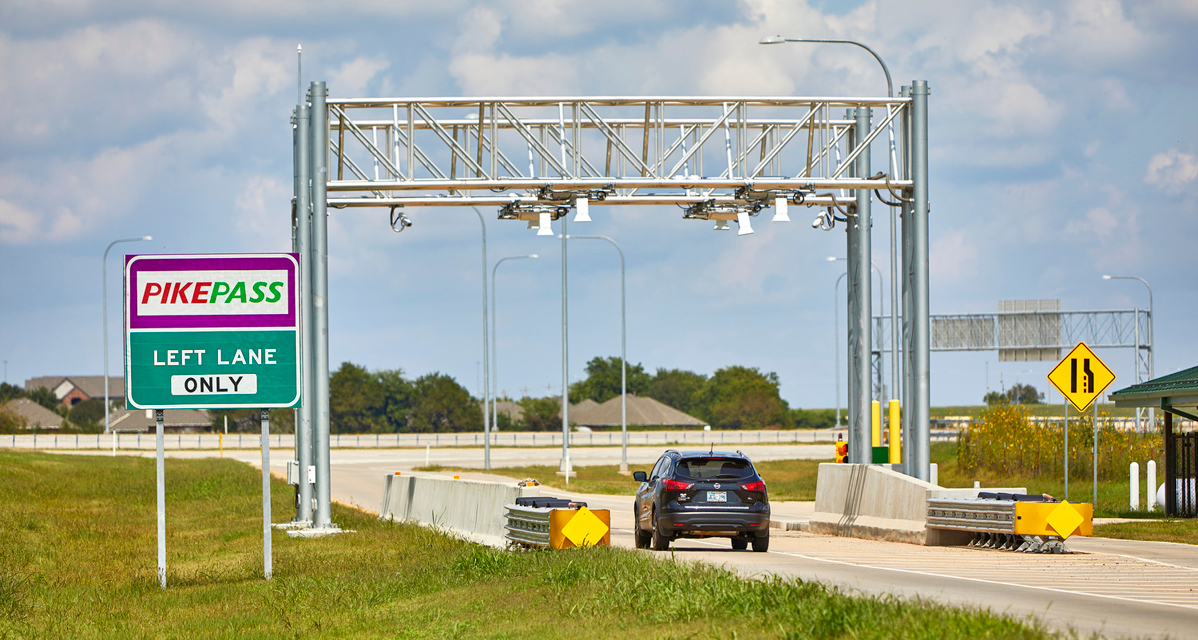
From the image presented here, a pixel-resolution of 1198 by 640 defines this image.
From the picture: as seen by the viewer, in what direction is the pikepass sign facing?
toward the camera

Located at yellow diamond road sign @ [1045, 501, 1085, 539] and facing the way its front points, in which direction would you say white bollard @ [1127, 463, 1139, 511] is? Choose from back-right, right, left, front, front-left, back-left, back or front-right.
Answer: back

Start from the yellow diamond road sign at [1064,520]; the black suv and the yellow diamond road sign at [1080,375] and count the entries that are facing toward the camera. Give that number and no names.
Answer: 2

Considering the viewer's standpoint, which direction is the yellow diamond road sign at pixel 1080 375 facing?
facing the viewer

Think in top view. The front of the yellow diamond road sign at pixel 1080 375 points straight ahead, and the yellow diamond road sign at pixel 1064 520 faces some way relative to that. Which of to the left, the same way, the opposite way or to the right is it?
the same way

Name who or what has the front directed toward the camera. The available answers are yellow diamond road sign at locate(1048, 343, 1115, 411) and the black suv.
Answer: the yellow diamond road sign

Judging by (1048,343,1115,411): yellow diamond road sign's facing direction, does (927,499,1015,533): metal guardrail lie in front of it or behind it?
in front

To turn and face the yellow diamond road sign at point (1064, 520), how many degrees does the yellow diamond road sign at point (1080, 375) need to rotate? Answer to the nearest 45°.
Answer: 0° — it already faces it

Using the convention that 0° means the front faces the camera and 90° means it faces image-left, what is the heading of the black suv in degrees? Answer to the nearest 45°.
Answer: approximately 180°

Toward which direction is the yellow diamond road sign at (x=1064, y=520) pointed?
toward the camera

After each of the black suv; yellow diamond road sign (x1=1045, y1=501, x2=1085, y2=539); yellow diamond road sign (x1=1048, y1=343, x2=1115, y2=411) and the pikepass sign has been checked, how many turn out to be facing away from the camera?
1

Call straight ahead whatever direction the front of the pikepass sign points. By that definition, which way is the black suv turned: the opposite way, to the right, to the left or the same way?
the opposite way

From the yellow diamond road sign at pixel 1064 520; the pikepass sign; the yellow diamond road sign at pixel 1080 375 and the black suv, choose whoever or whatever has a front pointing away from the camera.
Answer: the black suv

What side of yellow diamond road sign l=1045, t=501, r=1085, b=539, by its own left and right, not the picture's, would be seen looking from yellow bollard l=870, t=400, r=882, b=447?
back

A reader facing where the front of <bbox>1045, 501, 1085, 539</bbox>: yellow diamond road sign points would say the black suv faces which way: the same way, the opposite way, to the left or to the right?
the opposite way
